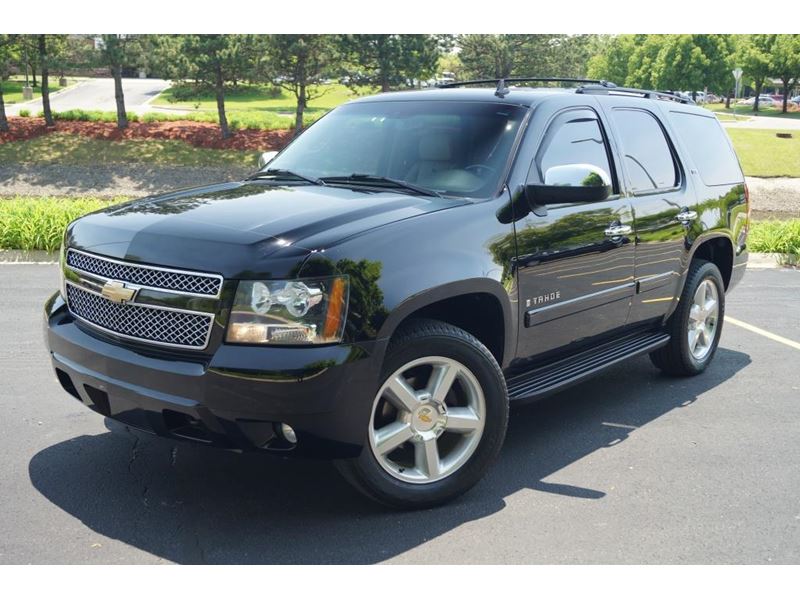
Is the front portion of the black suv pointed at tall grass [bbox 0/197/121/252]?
no

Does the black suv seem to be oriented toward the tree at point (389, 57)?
no

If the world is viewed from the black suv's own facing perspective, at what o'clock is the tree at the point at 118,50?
The tree is roughly at 4 o'clock from the black suv.

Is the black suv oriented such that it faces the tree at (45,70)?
no

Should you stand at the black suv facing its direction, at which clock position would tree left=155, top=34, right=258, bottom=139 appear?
The tree is roughly at 4 o'clock from the black suv.

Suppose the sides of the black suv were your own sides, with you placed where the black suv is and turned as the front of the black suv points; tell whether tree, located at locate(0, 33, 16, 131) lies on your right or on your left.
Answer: on your right

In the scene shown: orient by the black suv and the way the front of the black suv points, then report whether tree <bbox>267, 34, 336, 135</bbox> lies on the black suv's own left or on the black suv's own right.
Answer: on the black suv's own right

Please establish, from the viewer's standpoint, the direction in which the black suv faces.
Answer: facing the viewer and to the left of the viewer

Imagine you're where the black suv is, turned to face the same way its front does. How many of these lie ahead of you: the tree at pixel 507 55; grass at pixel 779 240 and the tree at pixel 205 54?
0

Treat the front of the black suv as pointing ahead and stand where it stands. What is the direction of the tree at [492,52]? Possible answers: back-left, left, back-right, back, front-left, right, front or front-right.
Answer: back-right

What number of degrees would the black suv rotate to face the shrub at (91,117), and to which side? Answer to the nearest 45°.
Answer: approximately 135° to its right
